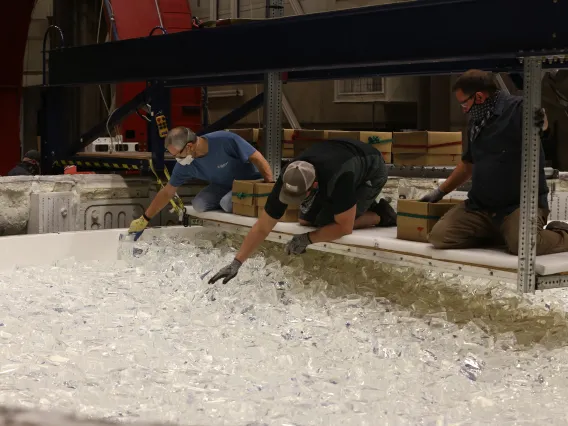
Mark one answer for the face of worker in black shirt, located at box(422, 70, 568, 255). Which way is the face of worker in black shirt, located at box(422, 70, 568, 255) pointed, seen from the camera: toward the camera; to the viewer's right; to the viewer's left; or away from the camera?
to the viewer's left

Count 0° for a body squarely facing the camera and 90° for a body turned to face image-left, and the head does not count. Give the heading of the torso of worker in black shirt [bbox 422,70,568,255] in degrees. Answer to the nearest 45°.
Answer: approximately 45°

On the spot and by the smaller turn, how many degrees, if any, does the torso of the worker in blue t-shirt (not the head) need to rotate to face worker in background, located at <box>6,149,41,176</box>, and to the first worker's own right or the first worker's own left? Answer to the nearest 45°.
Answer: approximately 90° to the first worker's own right

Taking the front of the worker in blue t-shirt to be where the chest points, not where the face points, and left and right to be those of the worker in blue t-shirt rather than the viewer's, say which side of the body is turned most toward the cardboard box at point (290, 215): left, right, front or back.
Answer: left

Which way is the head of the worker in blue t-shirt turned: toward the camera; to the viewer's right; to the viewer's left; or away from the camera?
to the viewer's left

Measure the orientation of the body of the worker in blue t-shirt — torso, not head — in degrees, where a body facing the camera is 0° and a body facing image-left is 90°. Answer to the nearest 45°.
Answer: approximately 45°

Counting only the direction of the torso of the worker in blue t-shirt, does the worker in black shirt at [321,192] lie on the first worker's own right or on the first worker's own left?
on the first worker's own left
